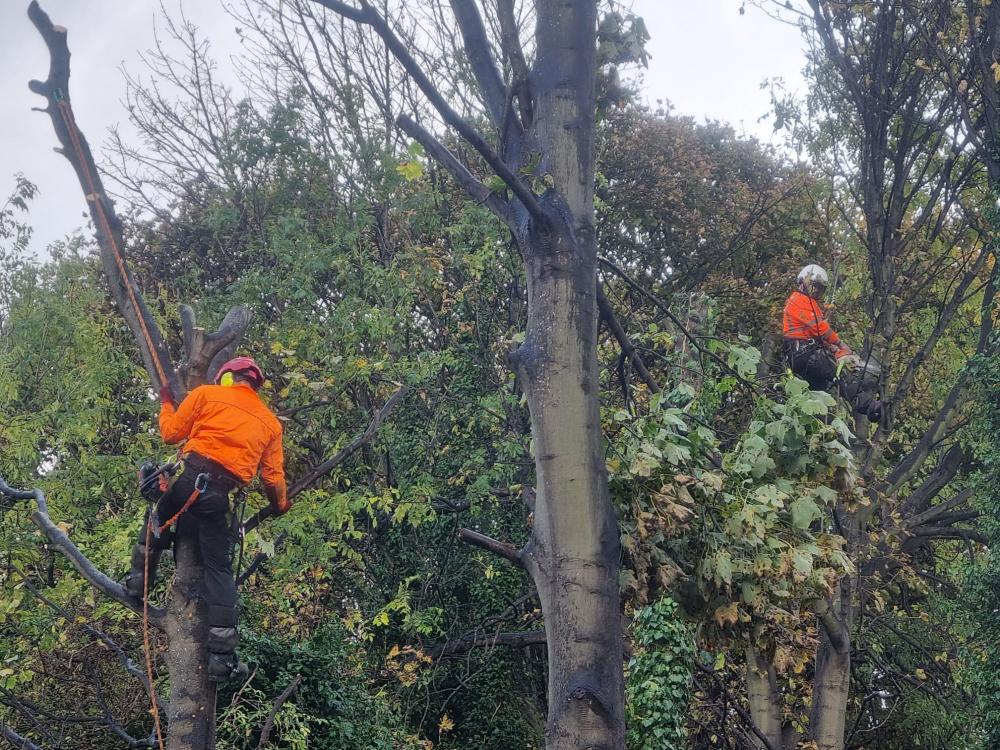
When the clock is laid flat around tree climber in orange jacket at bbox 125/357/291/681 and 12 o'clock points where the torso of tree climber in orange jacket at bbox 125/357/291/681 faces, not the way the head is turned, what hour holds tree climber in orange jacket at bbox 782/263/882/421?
tree climber in orange jacket at bbox 782/263/882/421 is roughly at 2 o'clock from tree climber in orange jacket at bbox 125/357/291/681.

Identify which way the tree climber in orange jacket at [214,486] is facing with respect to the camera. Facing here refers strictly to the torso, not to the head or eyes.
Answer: away from the camera

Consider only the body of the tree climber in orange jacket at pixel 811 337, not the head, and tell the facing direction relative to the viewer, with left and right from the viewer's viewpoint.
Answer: facing to the right of the viewer

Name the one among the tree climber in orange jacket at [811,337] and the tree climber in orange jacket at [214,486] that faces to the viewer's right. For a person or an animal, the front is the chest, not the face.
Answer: the tree climber in orange jacket at [811,337]

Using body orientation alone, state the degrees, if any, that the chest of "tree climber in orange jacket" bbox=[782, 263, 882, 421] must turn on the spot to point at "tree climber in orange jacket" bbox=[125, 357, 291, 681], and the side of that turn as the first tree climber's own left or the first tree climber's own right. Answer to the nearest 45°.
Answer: approximately 135° to the first tree climber's own right

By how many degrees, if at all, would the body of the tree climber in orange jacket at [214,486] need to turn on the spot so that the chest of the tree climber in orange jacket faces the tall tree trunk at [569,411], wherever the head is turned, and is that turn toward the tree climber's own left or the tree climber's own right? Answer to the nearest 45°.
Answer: approximately 135° to the tree climber's own right

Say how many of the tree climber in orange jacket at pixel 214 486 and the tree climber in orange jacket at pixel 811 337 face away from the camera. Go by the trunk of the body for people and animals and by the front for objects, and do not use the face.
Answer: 1
